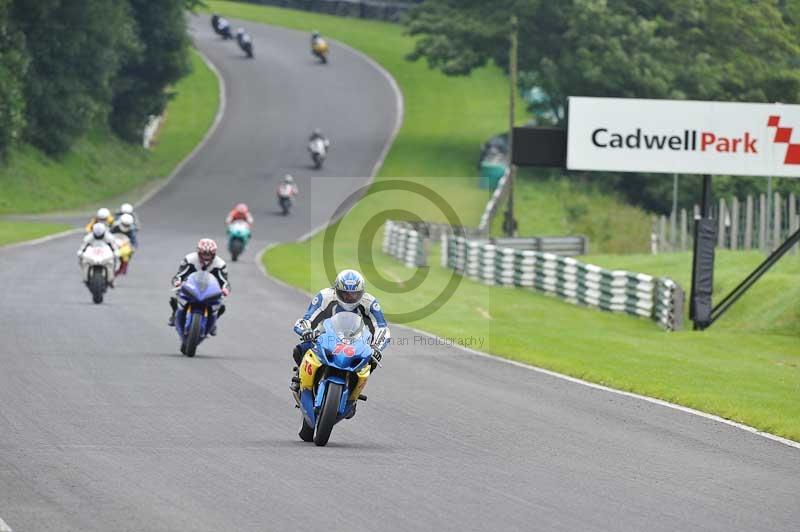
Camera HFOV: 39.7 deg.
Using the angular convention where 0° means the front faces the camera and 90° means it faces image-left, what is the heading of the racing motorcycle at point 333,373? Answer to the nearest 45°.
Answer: approximately 0°

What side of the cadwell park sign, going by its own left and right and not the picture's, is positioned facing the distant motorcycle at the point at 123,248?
right

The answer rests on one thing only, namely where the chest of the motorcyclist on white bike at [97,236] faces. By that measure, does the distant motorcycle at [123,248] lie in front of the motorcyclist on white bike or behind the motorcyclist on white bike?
behind

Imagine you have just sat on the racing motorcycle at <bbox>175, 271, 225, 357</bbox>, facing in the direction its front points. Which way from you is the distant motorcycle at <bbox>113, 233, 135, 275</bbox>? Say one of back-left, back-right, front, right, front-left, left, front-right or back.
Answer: back

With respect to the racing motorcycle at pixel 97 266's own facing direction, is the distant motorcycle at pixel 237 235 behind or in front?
behind

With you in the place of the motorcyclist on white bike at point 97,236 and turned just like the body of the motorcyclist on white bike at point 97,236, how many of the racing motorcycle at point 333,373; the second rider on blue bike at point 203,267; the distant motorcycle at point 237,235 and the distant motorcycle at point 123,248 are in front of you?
2

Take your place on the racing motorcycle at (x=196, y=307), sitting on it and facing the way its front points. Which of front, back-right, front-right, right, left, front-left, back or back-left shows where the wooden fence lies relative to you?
back-left

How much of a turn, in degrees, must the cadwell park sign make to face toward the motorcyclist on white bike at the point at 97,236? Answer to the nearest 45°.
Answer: approximately 90° to its right

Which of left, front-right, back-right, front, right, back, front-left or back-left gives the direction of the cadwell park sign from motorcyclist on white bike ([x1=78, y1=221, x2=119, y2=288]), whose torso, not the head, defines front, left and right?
left

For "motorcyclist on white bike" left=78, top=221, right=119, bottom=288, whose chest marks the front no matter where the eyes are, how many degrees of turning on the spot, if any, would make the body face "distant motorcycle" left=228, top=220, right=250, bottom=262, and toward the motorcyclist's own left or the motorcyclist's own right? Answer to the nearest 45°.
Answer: approximately 180°
